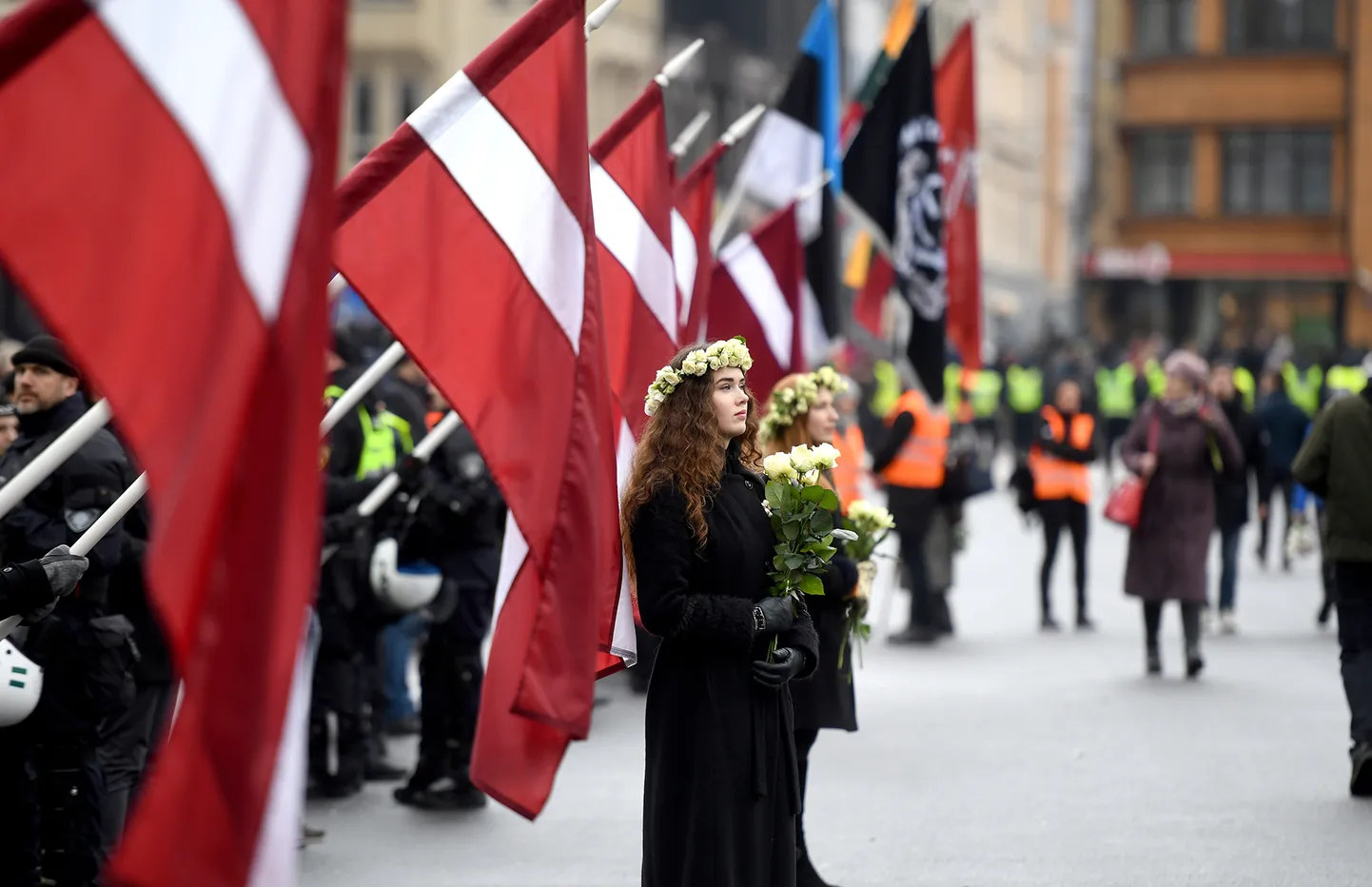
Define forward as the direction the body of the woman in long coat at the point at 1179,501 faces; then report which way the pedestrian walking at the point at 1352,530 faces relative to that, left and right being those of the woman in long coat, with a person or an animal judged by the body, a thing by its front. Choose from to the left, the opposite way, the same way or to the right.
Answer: the opposite way

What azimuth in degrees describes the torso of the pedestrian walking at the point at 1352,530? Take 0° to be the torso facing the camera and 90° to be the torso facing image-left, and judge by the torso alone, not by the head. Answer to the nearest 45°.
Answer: approximately 180°

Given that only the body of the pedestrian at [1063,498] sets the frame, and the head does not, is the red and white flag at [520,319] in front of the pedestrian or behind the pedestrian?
in front

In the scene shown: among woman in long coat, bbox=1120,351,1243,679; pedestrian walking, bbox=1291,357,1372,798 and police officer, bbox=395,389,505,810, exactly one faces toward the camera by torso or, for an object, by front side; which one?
the woman in long coat
